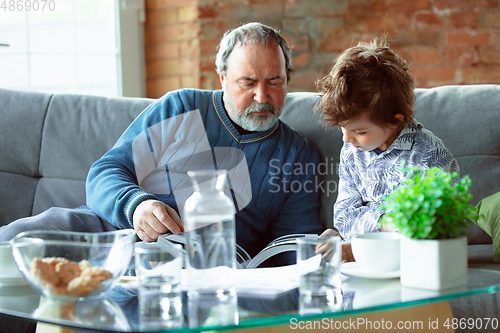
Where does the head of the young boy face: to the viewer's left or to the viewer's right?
to the viewer's left

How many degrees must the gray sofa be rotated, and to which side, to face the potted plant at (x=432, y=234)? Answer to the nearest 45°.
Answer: approximately 45° to its left

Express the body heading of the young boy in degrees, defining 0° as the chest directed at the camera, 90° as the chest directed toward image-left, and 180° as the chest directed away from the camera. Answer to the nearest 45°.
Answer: approximately 45°

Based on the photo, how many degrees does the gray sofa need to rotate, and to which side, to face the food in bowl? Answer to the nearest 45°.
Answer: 0° — it already faces it

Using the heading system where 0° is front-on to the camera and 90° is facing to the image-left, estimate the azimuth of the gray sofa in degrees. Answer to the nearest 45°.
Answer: approximately 0°

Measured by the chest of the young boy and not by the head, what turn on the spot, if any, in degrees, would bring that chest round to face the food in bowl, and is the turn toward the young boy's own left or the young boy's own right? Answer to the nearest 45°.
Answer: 0° — they already face it
